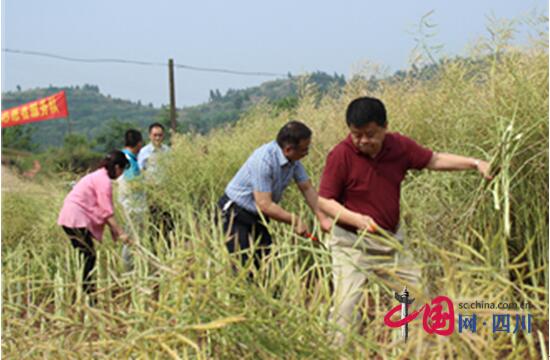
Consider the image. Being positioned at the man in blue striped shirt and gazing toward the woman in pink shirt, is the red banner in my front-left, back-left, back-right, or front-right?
front-right

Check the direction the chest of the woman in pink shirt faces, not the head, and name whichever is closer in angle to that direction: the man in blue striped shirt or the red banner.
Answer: the man in blue striped shirt

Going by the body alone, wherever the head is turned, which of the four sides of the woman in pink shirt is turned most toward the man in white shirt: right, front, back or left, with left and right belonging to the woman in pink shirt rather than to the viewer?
left

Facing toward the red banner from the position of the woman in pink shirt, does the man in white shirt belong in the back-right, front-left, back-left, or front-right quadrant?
front-right

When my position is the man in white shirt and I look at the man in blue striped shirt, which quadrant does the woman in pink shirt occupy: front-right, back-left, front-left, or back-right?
front-right

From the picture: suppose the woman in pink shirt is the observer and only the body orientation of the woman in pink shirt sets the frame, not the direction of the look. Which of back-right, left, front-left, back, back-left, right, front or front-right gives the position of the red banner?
left

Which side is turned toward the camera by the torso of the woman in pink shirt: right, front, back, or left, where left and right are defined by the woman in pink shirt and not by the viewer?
right

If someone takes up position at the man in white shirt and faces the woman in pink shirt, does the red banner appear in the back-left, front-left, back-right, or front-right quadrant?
back-right

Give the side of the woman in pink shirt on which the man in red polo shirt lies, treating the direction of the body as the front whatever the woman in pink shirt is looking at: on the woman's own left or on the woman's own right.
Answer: on the woman's own right
